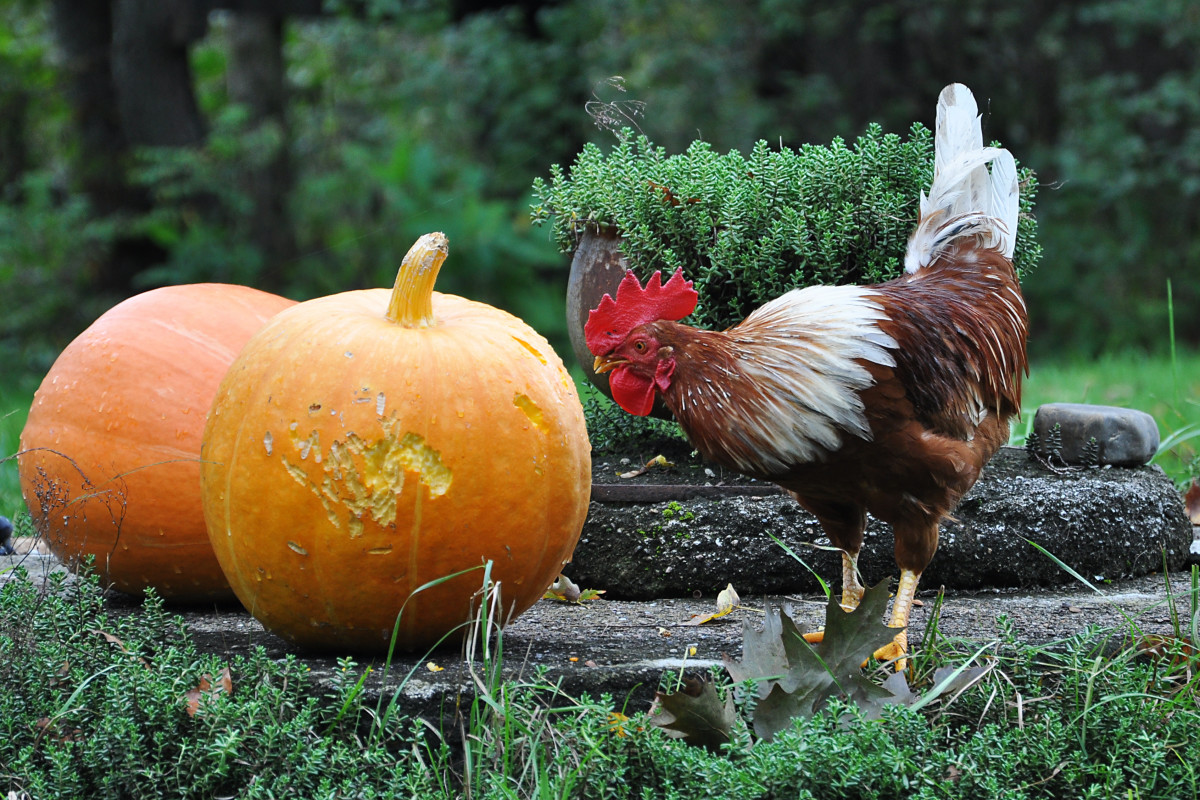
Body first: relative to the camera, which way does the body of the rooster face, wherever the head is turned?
to the viewer's left

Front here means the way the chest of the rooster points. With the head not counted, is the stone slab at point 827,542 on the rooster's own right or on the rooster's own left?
on the rooster's own right

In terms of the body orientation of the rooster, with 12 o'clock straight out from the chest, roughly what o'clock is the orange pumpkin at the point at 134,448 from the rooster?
The orange pumpkin is roughly at 12 o'clock from the rooster.

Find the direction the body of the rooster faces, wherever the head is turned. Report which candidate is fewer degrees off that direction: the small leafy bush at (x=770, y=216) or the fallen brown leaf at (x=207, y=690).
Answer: the fallen brown leaf

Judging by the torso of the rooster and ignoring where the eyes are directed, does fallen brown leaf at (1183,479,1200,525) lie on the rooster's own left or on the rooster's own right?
on the rooster's own right

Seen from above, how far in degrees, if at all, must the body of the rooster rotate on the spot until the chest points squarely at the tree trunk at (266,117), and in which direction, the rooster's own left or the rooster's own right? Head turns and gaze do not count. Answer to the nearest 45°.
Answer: approximately 45° to the rooster's own right
